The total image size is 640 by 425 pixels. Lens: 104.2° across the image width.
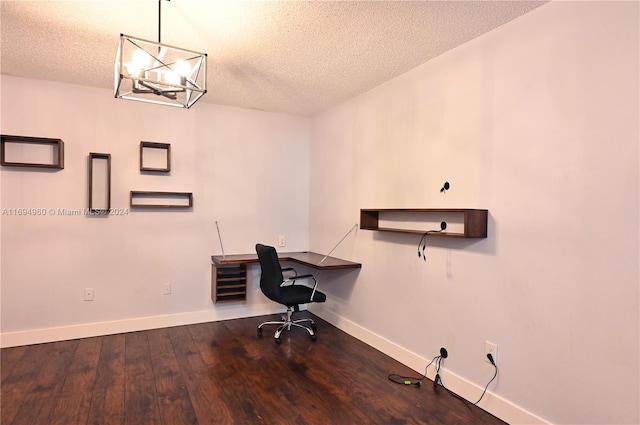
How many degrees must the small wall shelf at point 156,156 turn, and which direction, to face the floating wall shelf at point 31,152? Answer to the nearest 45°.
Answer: approximately 90° to its right

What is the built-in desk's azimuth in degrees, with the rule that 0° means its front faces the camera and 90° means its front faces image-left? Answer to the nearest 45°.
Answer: approximately 0°

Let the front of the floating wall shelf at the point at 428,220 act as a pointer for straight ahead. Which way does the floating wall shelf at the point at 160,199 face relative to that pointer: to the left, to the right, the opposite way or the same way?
to the left

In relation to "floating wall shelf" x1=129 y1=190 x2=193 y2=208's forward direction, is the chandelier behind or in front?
in front

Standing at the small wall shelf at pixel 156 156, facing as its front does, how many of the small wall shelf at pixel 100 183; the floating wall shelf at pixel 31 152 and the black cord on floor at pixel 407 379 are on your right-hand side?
2

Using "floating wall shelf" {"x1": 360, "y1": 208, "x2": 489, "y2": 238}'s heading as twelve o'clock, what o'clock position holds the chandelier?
The chandelier is roughly at 12 o'clock from the floating wall shelf.

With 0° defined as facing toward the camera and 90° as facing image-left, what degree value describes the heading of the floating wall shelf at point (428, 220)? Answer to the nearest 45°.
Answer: approximately 45°

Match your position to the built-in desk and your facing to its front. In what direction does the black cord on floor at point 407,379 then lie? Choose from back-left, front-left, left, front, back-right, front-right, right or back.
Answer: front-left

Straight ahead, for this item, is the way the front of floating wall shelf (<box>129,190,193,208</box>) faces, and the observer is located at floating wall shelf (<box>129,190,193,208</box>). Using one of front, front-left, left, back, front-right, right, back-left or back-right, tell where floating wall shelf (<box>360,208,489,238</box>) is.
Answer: front-left
